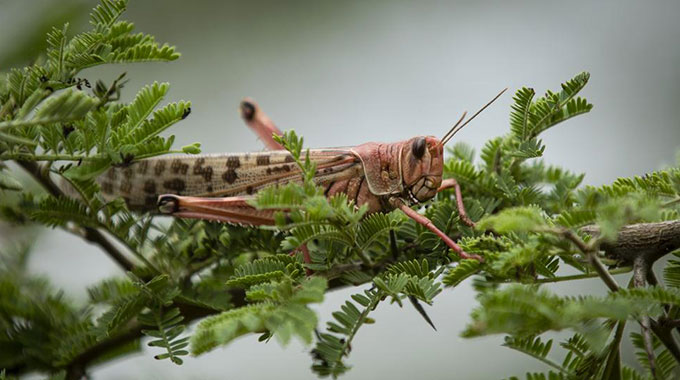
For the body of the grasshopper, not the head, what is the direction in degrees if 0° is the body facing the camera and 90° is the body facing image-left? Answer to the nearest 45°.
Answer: approximately 270°

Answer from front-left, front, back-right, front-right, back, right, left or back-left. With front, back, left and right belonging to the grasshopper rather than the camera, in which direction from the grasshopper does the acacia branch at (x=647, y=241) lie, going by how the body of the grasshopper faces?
front-right

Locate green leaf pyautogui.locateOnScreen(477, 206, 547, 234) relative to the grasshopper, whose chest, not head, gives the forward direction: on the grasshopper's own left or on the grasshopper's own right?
on the grasshopper's own right
